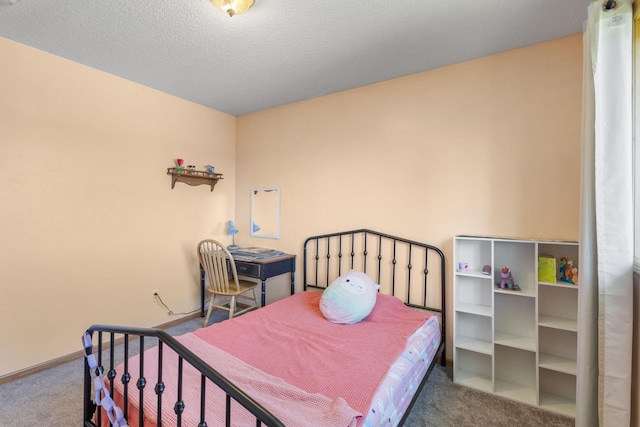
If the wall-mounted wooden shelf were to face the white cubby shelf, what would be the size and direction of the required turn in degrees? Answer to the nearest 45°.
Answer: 0° — it already faces it

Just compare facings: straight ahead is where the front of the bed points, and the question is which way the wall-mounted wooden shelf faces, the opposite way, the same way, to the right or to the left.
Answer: to the left

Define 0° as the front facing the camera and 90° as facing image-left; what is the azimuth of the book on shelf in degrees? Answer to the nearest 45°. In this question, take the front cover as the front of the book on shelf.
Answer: approximately 0°

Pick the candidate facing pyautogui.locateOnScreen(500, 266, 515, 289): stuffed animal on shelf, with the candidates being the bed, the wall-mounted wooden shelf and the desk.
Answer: the wall-mounted wooden shelf

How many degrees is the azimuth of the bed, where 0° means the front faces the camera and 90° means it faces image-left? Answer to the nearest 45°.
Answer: approximately 45°

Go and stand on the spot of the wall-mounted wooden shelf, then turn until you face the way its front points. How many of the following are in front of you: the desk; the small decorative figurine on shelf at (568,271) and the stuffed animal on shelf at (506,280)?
3

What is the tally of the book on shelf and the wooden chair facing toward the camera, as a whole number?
1

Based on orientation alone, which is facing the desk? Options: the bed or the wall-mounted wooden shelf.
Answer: the wall-mounted wooden shelf

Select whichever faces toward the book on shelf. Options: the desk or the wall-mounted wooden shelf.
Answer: the wall-mounted wooden shelf

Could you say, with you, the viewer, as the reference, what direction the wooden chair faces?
facing away from the viewer and to the right of the viewer

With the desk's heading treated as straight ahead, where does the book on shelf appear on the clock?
The book on shelf is roughly at 9 o'clock from the desk.

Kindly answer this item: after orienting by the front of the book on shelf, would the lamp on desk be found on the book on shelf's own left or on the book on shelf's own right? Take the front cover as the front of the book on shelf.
on the book on shelf's own right
